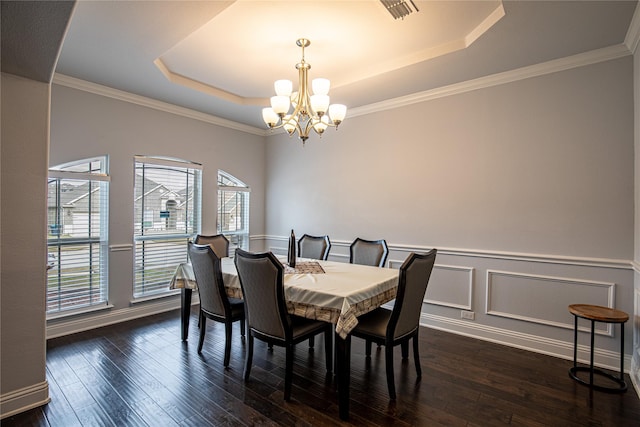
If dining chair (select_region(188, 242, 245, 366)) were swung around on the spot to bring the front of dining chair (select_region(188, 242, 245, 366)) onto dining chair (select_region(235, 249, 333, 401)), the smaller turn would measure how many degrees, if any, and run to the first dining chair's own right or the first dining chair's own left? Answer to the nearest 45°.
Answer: approximately 90° to the first dining chair's own right

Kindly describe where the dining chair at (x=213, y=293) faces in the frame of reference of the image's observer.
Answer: facing away from the viewer and to the right of the viewer

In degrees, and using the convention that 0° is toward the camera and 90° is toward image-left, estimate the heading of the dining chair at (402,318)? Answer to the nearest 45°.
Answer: approximately 135°

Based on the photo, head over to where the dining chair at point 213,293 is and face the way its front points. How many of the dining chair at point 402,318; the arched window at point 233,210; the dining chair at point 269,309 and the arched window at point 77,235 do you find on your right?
2

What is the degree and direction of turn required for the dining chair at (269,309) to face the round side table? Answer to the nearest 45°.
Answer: approximately 45° to its right

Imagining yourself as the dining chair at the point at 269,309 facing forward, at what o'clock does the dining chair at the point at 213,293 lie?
the dining chair at the point at 213,293 is roughly at 9 o'clock from the dining chair at the point at 269,309.

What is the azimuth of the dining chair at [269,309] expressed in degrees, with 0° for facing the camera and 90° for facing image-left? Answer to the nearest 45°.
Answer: approximately 225°

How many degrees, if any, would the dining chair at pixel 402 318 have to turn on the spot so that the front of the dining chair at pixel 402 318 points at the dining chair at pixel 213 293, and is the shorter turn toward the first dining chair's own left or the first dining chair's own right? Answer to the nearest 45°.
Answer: approximately 45° to the first dining chair's own left
